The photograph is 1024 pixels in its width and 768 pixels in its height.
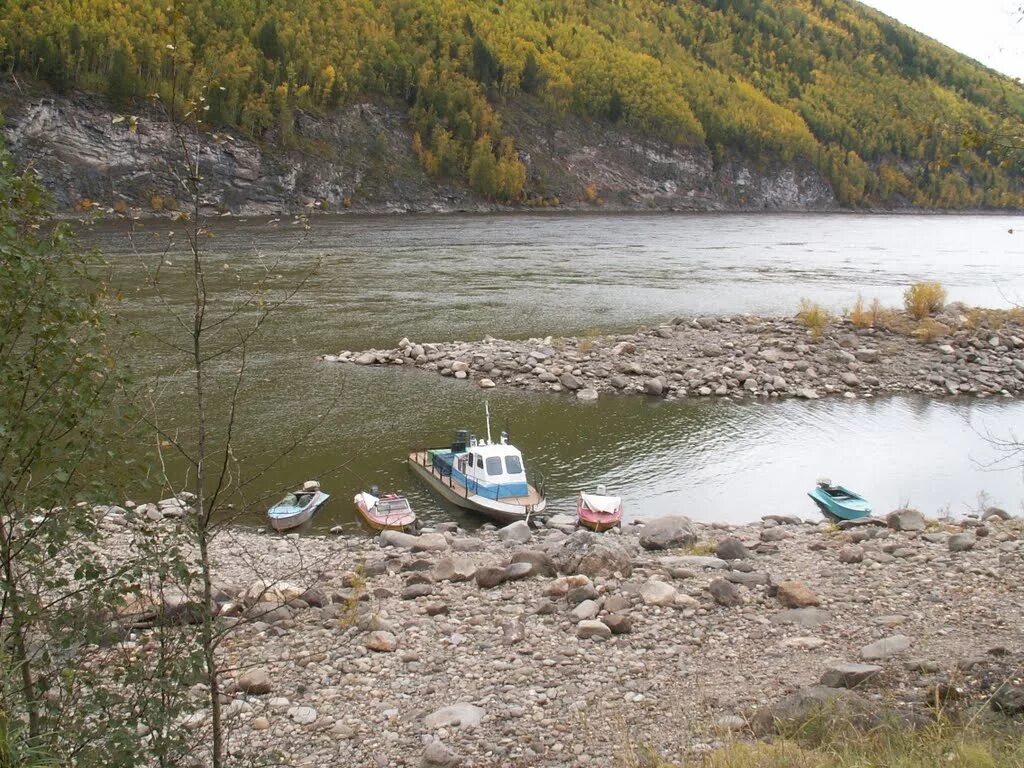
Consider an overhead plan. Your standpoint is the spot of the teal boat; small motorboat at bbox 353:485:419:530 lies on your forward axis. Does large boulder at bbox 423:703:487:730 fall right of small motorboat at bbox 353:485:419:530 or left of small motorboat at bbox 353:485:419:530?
left

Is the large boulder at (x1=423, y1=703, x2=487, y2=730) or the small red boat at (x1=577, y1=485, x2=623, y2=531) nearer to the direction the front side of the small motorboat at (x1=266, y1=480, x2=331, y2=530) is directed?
the large boulder

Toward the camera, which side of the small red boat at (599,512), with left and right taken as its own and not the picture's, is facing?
front

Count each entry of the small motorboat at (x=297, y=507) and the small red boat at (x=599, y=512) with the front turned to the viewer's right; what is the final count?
0

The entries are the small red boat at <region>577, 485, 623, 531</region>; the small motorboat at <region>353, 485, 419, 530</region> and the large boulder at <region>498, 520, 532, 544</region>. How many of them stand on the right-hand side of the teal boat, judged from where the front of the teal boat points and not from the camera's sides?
3

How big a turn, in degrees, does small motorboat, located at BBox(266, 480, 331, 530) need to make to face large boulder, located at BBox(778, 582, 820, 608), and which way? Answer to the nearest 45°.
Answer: approximately 90° to its left

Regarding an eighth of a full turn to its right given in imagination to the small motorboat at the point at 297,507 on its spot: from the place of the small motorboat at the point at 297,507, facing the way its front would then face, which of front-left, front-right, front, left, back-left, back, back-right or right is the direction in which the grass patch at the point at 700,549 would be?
back-left

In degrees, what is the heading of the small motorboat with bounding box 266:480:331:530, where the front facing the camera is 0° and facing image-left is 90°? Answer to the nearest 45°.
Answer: approximately 45°

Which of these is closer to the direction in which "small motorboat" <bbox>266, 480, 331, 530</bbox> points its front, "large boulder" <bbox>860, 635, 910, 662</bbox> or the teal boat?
the large boulder

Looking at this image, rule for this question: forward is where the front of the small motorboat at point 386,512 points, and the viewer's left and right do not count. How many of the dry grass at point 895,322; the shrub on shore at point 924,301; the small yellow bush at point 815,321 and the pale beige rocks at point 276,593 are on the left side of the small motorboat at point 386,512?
3

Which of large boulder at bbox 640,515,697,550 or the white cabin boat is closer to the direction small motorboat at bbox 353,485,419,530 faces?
the large boulder

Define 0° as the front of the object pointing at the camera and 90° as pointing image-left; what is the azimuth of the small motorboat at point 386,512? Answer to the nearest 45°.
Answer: approximately 315°

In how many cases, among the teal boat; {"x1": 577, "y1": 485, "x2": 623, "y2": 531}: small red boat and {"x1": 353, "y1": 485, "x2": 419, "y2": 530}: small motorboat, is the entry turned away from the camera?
0

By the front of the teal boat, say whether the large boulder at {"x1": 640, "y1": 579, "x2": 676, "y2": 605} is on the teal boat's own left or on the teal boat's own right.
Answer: on the teal boat's own right

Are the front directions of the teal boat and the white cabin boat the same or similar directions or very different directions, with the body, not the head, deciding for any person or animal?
same or similar directions

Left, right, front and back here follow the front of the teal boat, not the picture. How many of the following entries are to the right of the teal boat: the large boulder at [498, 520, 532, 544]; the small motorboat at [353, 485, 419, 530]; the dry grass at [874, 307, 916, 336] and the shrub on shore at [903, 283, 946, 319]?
2

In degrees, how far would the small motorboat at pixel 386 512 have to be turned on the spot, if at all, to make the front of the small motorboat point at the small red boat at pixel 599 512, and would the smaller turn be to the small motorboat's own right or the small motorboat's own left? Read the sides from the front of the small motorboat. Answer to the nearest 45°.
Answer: approximately 45° to the small motorboat's own left

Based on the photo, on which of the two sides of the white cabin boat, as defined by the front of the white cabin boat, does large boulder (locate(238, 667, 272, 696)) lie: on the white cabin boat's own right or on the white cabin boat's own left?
on the white cabin boat's own right

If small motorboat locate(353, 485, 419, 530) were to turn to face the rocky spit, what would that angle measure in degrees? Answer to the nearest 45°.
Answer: approximately 90° to its left

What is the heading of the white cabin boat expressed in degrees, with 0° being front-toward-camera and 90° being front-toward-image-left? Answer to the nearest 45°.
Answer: approximately 315°
